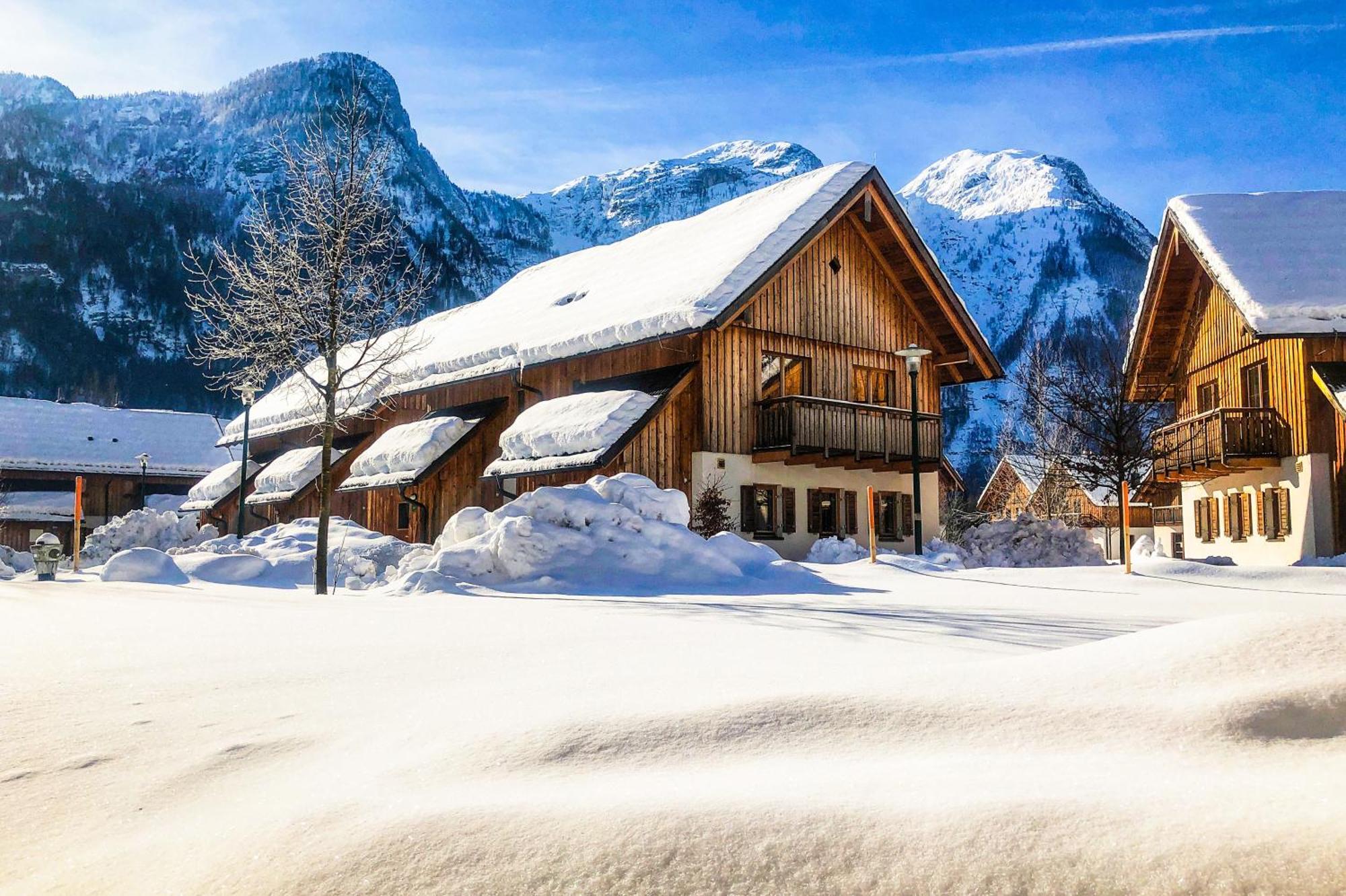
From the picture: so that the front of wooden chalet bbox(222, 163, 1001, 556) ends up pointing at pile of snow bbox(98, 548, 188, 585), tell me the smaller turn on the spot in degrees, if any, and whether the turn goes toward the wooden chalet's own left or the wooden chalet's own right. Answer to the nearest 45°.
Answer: approximately 90° to the wooden chalet's own right

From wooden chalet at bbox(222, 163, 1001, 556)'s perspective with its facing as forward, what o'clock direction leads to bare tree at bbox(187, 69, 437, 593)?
The bare tree is roughly at 3 o'clock from the wooden chalet.

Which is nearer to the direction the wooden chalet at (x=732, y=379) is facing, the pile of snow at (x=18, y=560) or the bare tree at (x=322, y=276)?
the bare tree

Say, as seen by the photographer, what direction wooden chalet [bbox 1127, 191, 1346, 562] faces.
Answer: facing the viewer and to the left of the viewer

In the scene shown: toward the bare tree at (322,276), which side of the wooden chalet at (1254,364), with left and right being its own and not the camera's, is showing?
front

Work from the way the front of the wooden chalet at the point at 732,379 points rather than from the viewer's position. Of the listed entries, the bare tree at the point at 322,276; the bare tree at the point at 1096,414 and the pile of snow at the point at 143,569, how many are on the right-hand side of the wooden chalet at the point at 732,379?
2

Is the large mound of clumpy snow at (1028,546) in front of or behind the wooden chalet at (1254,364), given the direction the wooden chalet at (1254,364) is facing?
in front

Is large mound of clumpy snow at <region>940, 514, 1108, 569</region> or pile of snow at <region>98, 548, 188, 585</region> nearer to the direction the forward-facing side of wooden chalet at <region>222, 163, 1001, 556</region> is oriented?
the large mound of clumpy snow
